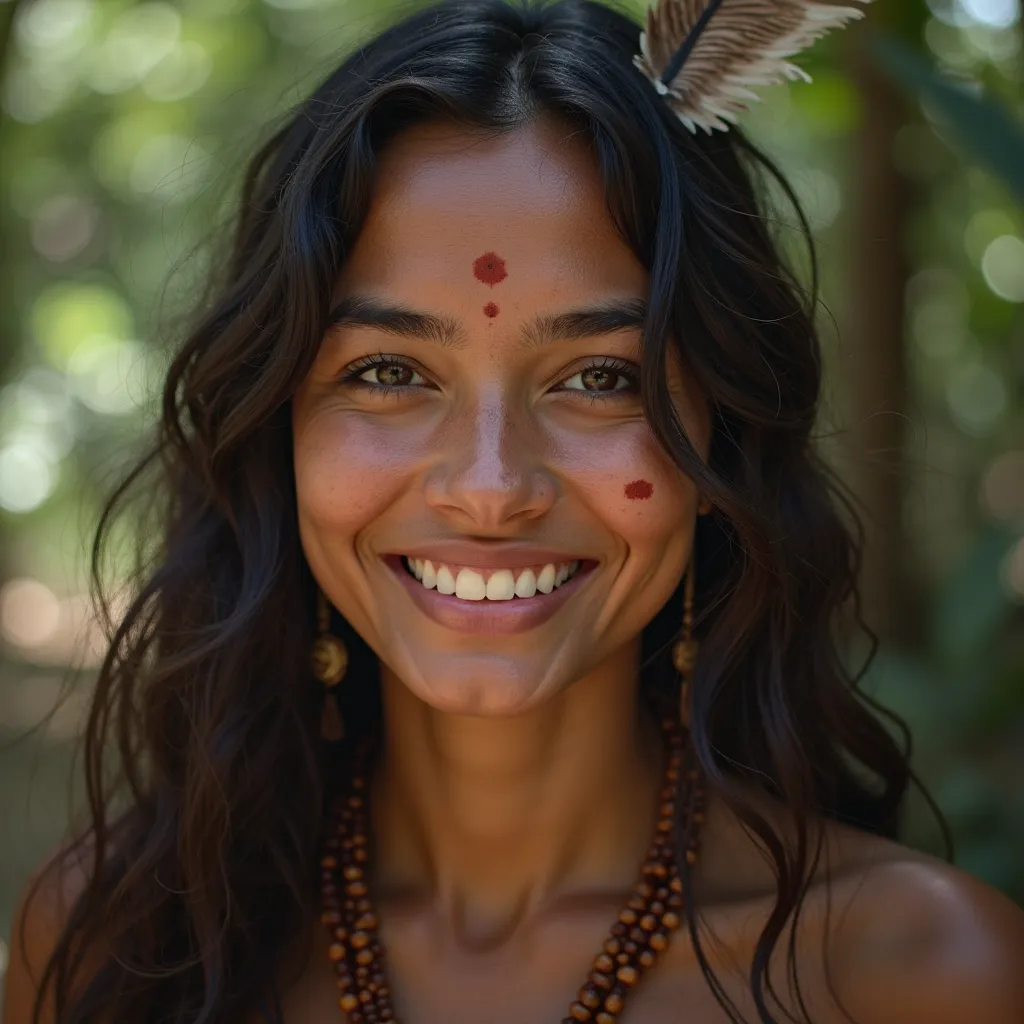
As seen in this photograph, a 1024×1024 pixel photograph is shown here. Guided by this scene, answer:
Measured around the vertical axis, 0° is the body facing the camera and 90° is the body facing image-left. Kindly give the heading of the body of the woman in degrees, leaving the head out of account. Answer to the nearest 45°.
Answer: approximately 0°
